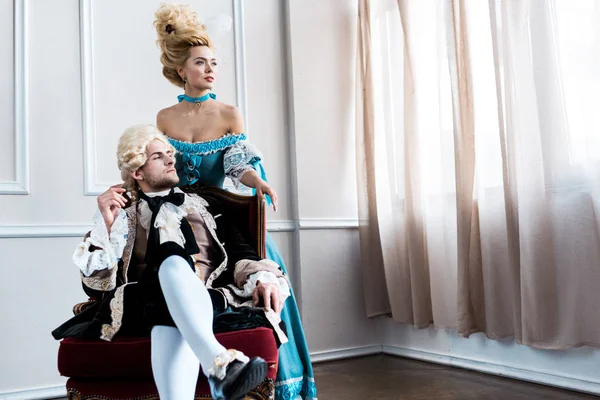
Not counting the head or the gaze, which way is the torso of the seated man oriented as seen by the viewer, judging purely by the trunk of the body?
toward the camera
